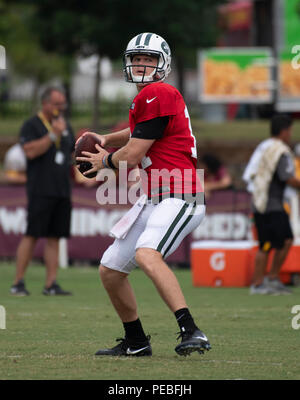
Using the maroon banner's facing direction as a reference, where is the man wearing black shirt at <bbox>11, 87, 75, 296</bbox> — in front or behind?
in front

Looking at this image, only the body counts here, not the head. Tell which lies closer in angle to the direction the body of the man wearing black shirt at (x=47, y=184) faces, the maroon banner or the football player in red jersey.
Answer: the football player in red jersey

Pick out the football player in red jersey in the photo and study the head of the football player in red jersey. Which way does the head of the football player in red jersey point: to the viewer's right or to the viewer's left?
to the viewer's left

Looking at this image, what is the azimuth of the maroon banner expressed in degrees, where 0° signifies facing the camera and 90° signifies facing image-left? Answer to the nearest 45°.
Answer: approximately 0°

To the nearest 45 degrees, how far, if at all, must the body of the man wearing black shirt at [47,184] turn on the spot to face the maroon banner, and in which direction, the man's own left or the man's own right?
approximately 135° to the man's own left

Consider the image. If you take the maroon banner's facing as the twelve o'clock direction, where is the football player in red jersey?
The football player in red jersey is roughly at 12 o'clock from the maroon banner.

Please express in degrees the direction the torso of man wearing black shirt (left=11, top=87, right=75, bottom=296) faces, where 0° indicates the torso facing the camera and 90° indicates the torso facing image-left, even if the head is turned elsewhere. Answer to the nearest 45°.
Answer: approximately 315°

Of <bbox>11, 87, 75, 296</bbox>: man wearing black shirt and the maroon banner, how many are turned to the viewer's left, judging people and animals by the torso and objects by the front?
0
